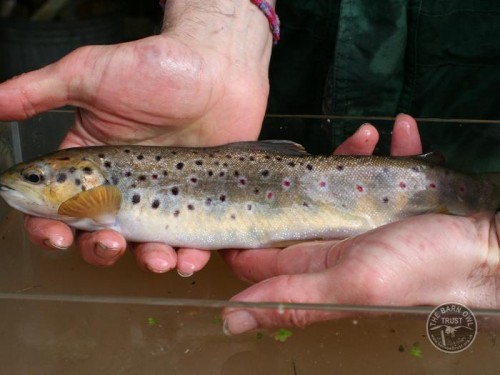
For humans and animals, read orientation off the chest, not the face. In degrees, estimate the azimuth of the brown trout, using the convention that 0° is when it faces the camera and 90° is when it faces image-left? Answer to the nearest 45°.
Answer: approximately 90°
